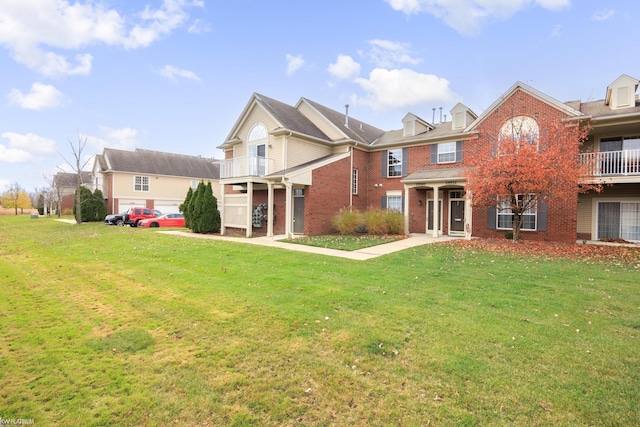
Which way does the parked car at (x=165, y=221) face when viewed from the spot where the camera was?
facing to the left of the viewer

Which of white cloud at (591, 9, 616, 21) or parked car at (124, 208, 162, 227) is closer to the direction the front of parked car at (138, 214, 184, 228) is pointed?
the parked car
